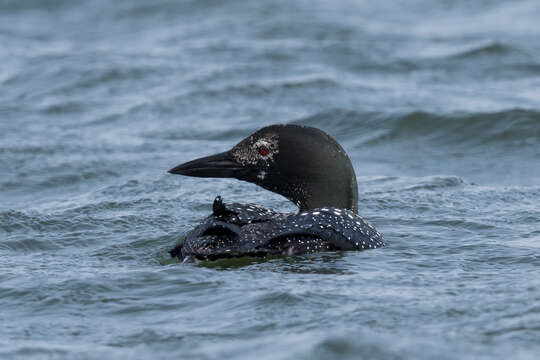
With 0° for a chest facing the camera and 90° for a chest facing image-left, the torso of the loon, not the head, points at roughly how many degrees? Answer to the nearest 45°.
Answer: approximately 225°
